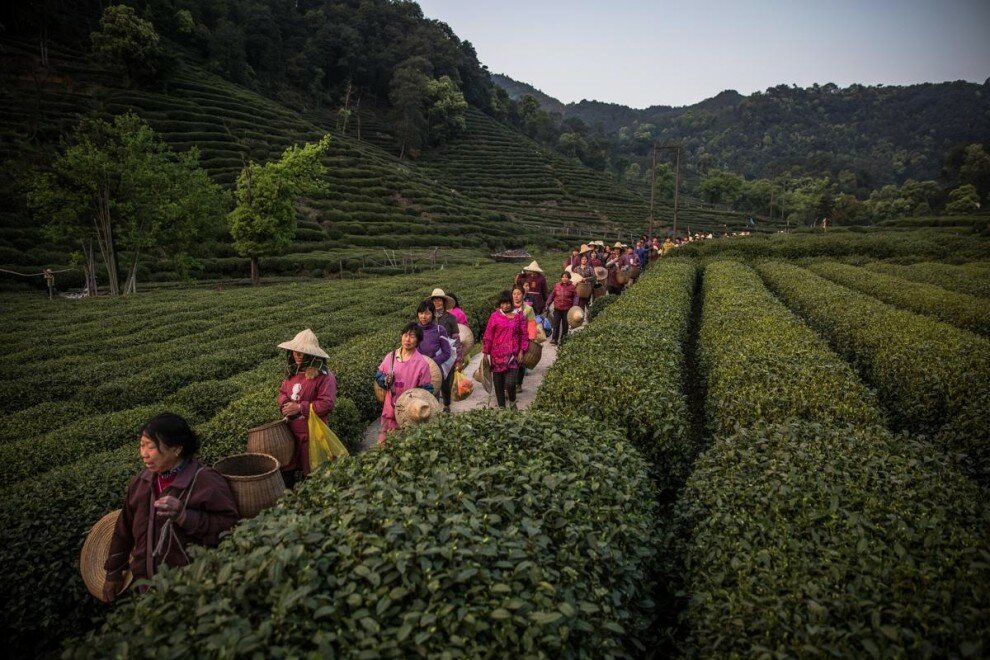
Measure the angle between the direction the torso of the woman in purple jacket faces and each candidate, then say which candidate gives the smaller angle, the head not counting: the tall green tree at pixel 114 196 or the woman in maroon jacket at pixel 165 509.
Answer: the woman in maroon jacket

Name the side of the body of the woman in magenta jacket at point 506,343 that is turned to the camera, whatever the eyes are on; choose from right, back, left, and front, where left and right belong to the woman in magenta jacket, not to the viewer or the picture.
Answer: front

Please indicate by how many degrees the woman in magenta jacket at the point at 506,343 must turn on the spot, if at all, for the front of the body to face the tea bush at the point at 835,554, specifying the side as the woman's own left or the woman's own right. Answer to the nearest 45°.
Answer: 0° — they already face it

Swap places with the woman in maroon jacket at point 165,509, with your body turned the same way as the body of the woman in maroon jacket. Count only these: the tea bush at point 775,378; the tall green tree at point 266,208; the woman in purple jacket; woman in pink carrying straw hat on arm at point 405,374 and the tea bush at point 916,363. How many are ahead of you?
0

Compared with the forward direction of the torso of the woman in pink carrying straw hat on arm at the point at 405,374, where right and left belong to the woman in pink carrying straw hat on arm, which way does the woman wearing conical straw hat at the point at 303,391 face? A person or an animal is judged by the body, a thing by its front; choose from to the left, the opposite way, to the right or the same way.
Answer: the same way

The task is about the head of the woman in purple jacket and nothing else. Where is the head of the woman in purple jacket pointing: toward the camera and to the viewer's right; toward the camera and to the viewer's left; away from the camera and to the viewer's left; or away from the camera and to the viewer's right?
toward the camera and to the viewer's left

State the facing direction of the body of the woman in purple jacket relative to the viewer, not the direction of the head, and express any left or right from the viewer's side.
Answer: facing the viewer and to the left of the viewer

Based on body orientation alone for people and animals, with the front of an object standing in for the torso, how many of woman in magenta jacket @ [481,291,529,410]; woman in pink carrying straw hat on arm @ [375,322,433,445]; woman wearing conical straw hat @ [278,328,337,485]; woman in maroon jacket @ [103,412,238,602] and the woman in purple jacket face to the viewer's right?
0

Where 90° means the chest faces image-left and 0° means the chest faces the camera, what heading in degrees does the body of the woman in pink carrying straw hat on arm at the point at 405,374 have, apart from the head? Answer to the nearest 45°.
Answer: approximately 45°

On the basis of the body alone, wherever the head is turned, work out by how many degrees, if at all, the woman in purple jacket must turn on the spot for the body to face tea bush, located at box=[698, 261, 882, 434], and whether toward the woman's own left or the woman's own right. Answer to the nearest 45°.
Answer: approximately 135° to the woman's own left

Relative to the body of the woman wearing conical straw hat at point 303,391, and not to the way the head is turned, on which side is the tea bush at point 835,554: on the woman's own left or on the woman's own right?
on the woman's own left

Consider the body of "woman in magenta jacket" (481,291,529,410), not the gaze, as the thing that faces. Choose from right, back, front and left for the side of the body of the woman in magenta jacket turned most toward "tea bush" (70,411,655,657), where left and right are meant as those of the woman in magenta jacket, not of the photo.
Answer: front

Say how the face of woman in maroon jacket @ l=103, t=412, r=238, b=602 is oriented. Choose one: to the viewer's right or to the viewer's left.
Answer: to the viewer's left

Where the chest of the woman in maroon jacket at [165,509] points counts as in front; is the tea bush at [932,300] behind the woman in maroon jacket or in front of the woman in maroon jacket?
behind

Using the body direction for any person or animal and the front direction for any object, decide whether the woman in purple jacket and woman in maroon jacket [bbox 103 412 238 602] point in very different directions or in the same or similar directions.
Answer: same or similar directions

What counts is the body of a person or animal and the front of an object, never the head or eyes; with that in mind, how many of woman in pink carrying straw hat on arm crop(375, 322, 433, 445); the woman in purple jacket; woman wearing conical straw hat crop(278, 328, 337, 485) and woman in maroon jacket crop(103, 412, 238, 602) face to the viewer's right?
0
